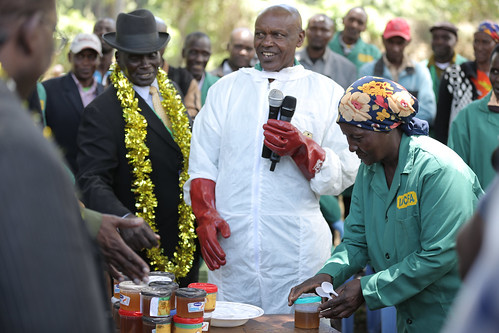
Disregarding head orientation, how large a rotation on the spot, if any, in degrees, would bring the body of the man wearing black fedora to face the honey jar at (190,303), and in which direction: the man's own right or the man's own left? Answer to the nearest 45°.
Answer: approximately 45° to the man's own right

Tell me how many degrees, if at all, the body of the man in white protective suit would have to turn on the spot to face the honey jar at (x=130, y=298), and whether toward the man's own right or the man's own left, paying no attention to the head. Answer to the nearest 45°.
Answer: approximately 45° to the man's own right

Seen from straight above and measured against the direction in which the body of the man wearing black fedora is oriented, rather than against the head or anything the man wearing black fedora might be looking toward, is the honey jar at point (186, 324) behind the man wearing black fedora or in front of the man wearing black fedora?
in front

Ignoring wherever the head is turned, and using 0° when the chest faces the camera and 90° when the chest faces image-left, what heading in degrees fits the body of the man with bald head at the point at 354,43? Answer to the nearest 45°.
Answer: approximately 0°

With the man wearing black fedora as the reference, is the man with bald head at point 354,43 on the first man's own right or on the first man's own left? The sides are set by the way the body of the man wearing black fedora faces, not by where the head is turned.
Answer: on the first man's own left

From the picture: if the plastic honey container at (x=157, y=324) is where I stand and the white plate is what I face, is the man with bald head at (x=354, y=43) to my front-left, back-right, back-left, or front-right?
front-left

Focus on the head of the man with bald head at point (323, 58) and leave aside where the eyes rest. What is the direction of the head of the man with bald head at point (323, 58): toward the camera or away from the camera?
toward the camera

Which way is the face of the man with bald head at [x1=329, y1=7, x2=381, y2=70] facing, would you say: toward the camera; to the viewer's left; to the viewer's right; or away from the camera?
toward the camera

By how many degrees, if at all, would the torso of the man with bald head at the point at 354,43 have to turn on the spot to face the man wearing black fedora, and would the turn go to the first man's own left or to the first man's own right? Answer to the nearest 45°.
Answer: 0° — they already face them

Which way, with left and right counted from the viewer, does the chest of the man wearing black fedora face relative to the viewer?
facing the viewer and to the right of the viewer

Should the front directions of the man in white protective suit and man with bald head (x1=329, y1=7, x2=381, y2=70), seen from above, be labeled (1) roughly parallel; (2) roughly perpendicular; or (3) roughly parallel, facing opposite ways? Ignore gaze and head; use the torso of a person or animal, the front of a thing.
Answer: roughly parallel

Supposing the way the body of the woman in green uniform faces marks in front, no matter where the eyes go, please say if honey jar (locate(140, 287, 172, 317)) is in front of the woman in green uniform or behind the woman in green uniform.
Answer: in front

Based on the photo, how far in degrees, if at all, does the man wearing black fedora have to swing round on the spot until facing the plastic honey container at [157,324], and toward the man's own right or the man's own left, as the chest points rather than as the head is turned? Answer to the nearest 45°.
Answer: approximately 45° to the man's own right

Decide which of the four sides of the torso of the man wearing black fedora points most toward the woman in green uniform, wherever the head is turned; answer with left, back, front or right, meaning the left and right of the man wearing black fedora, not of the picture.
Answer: front

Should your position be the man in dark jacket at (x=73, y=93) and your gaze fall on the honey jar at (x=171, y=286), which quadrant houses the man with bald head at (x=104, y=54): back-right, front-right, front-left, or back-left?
back-left

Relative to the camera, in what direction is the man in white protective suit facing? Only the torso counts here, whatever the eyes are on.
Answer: toward the camera

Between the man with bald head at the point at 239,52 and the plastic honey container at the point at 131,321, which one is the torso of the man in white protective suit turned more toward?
the plastic honey container

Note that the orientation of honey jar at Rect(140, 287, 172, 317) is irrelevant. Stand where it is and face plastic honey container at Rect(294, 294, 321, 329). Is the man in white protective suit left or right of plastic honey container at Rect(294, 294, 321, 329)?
left

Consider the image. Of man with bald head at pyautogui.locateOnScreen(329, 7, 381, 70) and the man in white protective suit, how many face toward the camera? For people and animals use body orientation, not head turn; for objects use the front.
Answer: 2
